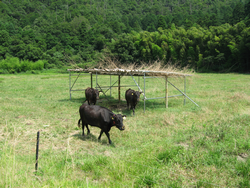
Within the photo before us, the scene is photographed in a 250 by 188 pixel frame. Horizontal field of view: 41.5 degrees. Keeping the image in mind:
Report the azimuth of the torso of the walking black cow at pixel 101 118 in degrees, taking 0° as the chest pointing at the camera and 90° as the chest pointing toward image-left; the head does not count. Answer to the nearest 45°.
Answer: approximately 315°
